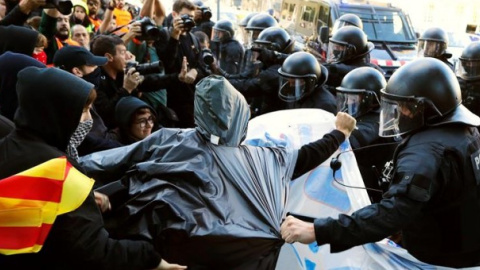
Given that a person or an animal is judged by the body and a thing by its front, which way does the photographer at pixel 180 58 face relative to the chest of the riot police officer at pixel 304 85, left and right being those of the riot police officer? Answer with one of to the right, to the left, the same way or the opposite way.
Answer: to the left

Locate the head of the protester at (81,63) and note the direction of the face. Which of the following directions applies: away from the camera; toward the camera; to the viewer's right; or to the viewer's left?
to the viewer's right

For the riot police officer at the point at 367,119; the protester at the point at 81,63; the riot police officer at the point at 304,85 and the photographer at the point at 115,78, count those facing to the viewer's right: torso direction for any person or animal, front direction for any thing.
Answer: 2

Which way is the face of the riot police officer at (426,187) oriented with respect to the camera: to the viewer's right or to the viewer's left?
to the viewer's left

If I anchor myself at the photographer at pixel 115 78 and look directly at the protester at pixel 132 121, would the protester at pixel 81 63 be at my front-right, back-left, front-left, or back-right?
front-right

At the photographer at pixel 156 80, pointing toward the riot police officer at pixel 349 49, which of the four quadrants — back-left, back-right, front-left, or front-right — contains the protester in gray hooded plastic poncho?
back-right

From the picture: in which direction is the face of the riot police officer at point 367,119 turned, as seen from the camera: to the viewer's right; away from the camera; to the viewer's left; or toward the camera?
to the viewer's left

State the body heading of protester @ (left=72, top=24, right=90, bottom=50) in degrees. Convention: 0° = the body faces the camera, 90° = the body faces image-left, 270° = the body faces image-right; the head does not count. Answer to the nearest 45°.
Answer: approximately 315°

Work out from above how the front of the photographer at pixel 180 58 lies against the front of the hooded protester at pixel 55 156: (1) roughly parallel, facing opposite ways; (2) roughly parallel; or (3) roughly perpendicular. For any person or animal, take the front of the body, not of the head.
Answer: roughly perpendicular

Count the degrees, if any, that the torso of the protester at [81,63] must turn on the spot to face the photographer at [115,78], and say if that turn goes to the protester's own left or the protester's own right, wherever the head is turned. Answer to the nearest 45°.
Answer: approximately 45° to the protester's own left

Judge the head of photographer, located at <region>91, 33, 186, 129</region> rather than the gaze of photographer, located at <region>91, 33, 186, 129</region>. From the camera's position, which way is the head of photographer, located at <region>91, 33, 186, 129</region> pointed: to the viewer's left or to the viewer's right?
to the viewer's right

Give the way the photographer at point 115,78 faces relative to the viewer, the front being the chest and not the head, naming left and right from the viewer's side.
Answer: facing to the right of the viewer
